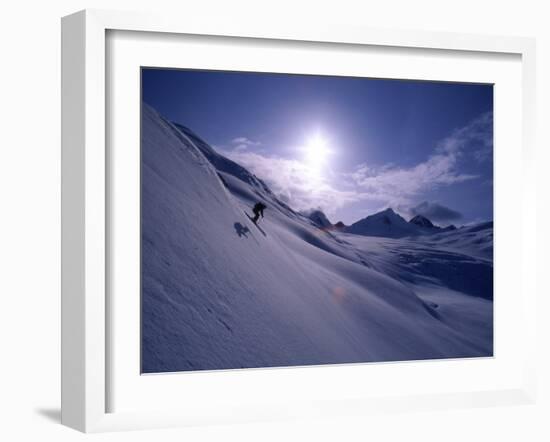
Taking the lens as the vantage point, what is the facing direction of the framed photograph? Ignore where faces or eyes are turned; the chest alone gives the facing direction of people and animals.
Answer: facing the viewer and to the right of the viewer
